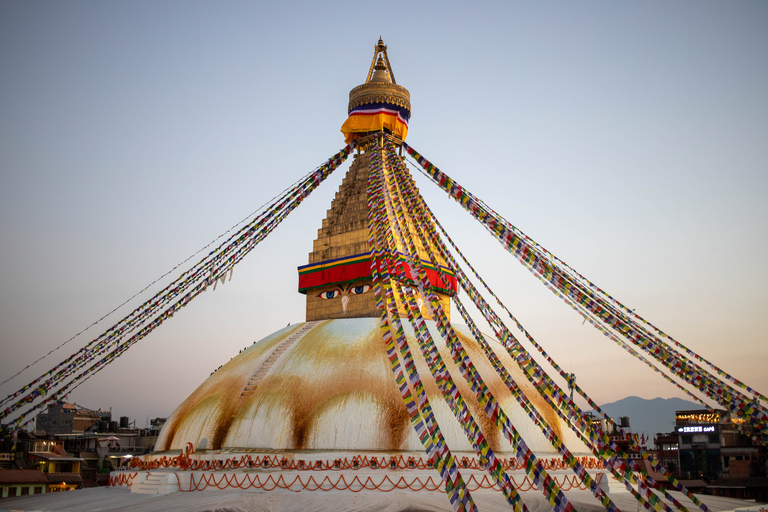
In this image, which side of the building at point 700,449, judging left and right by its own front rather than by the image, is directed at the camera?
front

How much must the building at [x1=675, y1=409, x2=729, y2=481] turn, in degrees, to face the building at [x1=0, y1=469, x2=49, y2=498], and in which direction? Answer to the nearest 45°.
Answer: approximately 45° to its right

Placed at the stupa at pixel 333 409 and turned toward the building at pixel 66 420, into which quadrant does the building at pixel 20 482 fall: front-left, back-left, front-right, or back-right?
front-left

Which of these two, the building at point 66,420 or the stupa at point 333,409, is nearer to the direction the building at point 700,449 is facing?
the stupa

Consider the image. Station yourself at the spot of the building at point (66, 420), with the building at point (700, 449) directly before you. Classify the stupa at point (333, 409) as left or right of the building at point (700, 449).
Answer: right

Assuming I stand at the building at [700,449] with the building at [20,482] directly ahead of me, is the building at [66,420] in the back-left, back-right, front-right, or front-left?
front-right

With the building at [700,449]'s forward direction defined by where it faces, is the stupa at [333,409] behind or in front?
in front

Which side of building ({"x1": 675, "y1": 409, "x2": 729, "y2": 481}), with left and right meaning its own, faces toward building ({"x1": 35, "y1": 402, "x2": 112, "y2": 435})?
right
